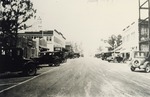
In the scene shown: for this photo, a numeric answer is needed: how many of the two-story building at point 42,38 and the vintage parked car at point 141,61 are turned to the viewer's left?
0

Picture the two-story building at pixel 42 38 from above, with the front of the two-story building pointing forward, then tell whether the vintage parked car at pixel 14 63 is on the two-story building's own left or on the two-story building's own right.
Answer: on the two-story building's own right

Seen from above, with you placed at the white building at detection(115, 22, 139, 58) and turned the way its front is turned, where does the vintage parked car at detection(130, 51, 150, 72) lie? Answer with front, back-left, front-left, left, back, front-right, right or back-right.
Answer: front-left

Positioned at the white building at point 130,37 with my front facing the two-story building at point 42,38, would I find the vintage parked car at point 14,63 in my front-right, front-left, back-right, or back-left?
front-left

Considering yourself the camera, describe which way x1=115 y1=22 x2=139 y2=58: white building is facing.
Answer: facing the viewer and to the left of the viewer

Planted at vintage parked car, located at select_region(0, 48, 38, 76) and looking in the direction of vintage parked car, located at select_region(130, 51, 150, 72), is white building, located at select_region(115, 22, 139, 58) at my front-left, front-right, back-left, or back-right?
front-left

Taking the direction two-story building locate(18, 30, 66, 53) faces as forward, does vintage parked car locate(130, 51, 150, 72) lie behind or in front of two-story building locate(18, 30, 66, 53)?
in front

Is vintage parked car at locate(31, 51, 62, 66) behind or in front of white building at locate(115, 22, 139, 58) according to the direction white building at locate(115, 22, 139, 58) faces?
in front

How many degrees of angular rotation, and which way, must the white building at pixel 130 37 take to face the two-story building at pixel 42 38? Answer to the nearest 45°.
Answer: approximately 45° to its right

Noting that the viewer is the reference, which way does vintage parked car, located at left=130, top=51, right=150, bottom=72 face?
facing away from the viewer and to the right of the viewer

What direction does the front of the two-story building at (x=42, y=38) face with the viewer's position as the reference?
facing the viewer and to the right of the viewer

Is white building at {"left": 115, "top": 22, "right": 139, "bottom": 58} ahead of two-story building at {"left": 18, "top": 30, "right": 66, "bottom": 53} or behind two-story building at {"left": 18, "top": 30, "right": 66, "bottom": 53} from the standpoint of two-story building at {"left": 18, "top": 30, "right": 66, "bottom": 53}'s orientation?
ahead

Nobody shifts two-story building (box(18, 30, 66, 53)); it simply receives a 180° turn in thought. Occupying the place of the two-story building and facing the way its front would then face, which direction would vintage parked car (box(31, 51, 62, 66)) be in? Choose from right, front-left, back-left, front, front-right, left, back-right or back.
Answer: back-left

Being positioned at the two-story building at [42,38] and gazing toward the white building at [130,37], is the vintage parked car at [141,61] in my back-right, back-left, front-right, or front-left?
front-right
